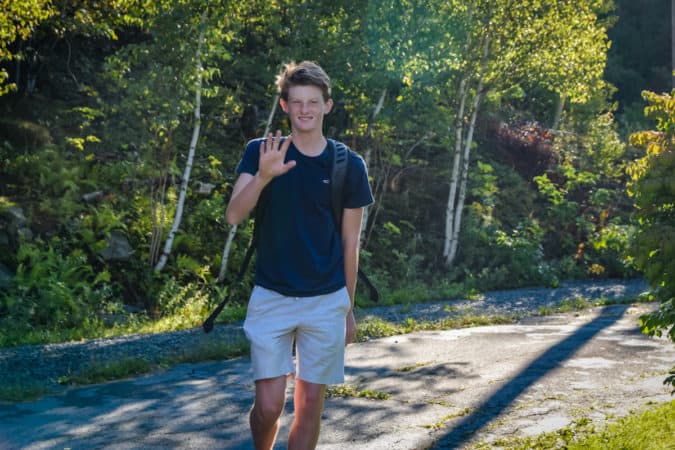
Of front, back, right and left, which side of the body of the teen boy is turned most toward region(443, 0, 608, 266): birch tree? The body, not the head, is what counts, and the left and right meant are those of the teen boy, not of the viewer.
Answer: back

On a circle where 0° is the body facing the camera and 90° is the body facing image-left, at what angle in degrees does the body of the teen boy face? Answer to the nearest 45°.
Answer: approximately 0°

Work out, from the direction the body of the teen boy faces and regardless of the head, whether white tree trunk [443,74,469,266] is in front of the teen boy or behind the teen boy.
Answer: behind
